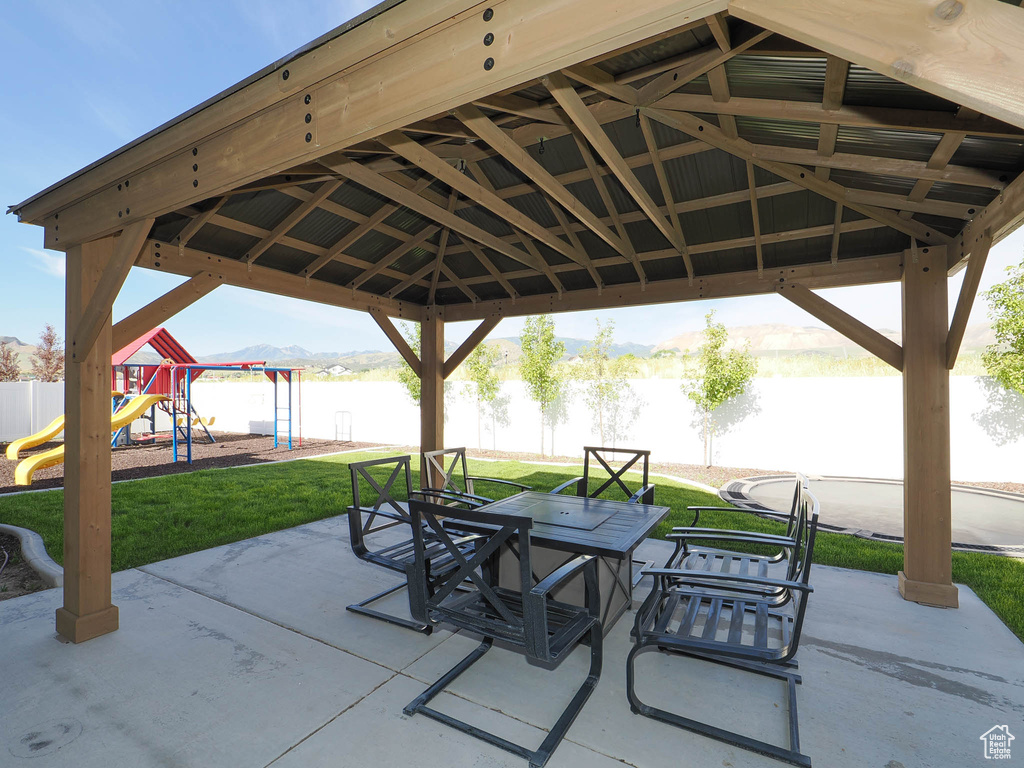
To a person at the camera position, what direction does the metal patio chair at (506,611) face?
facing away from the viewer and to the right of the viewer

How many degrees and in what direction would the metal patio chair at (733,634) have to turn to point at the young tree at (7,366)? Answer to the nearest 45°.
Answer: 0° — it already faces it

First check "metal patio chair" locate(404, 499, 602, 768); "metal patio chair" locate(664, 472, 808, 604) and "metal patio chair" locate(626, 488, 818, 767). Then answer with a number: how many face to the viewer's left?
2

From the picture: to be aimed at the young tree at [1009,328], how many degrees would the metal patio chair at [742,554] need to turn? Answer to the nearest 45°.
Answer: approximately 135° to its right

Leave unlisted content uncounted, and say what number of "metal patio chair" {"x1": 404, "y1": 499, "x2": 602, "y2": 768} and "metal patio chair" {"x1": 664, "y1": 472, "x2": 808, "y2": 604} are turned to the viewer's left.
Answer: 1

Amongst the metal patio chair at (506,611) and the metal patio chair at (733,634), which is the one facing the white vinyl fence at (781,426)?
the metal patio chair at (506,611)

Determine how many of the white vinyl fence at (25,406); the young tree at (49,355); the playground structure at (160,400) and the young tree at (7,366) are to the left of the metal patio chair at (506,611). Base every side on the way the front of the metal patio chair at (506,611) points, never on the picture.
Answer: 4

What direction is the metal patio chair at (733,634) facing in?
to the viewer's left

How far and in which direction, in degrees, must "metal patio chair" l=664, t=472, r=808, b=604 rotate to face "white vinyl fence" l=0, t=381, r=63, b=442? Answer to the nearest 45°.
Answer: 0° — it already faces it

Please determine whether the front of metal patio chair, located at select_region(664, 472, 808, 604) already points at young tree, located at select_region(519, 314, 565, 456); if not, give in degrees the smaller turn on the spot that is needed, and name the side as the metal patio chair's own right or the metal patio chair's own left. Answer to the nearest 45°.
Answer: approximately 45° to the metal patio chair's own right

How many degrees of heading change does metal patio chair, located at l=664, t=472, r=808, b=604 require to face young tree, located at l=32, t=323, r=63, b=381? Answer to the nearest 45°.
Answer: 0° — it already faces it

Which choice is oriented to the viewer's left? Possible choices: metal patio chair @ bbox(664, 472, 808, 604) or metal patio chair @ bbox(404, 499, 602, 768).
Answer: metal patio chair @ bbox(664, 472, 808, 604)

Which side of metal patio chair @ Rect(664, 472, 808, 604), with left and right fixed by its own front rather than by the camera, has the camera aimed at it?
left
